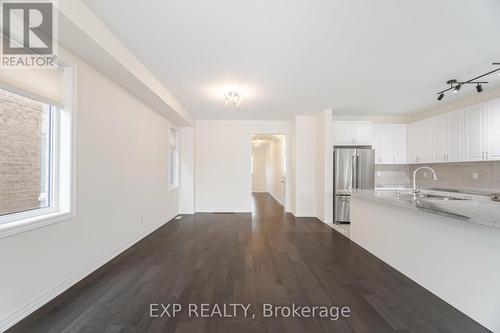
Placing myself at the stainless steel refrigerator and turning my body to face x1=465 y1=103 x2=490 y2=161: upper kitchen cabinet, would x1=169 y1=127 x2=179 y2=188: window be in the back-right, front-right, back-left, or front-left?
back-right

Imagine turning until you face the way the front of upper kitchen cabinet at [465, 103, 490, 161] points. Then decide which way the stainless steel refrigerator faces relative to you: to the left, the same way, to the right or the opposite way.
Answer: to the left

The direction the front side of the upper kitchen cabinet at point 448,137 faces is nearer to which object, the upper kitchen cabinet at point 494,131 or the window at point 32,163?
the window

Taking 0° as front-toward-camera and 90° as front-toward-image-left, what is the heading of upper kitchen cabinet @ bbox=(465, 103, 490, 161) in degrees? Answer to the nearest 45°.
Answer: approximately 45°

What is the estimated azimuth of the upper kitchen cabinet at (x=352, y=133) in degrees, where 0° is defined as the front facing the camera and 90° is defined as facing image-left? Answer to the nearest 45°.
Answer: approximately 0°

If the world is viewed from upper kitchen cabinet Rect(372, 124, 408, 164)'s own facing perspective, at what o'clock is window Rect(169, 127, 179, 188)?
The window is roughly at 2 o'clock from the upper kitchen cabinet.

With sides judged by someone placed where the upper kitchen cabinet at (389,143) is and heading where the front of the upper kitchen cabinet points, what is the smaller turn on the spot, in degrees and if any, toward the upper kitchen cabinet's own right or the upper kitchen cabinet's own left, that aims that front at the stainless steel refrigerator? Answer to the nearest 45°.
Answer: approximately 45° to the upper kitchen cabinet's own right
